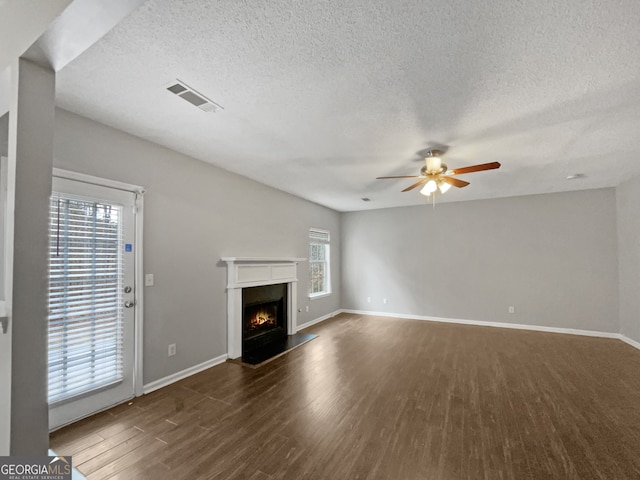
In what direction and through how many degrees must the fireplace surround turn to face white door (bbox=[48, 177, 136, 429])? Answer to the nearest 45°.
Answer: approximately 90° to its right

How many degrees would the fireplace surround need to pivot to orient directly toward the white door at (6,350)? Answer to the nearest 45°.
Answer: approximately 45° to its right

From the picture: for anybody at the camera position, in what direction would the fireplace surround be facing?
facing the viewer and to the right of the viewer

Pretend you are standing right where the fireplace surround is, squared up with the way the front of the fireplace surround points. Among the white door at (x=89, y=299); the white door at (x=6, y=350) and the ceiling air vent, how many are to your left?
0

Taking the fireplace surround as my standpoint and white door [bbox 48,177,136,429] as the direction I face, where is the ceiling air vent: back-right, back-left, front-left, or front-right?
front-left

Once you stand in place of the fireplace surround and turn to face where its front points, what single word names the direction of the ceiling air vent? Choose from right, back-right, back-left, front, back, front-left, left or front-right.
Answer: front-right
